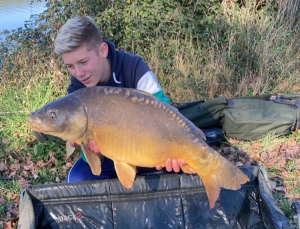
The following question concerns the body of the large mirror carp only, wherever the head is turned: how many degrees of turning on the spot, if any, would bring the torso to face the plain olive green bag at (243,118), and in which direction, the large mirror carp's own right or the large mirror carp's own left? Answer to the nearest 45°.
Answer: approximately 135° to the large mirror carp's own right

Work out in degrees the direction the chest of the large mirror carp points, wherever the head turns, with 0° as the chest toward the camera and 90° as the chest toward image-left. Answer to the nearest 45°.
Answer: approximately 90°

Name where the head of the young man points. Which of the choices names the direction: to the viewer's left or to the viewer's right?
to the viewer's left
